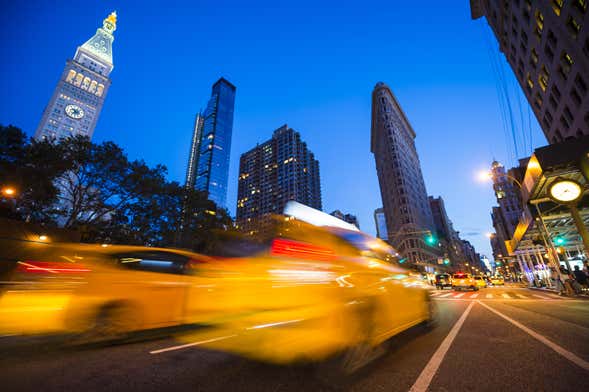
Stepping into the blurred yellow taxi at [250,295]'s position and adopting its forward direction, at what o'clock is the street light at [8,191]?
The street light is roughly at 9 o'clock from the blurred yellow taxi.

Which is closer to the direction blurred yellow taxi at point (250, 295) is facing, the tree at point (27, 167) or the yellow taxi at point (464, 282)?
the yellow taxi

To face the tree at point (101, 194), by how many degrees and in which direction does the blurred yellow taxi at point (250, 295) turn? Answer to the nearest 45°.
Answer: approximately 90° to its left

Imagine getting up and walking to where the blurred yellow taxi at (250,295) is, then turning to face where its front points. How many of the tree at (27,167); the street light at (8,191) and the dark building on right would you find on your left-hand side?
2

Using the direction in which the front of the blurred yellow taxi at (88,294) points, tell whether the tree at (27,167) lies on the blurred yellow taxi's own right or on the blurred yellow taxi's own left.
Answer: on the blurred yellow taxi's own left

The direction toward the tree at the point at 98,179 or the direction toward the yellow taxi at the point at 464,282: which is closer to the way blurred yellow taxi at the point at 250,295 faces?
the yellow taxi

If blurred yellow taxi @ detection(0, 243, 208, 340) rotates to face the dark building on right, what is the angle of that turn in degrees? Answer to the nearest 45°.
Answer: approximately 45° to its right

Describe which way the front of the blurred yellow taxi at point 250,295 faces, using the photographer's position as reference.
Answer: facing away from the viewer and to the right of the viewer

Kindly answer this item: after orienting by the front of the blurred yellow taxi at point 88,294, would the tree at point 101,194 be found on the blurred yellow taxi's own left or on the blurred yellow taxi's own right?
on the blurred yellow taxi's own left

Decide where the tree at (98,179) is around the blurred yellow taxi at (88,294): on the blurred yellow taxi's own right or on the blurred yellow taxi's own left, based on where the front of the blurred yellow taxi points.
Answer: on the blurred yellow taxi's own left

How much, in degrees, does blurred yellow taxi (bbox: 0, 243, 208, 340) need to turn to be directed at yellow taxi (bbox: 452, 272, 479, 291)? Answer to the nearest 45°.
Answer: approximately 45° to its right

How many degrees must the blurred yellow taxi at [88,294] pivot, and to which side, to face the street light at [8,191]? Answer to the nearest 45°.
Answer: approximately 45° to its left

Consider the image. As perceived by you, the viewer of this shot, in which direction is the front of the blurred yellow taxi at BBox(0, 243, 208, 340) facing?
facing away from the viewer and to the right of the viewer
